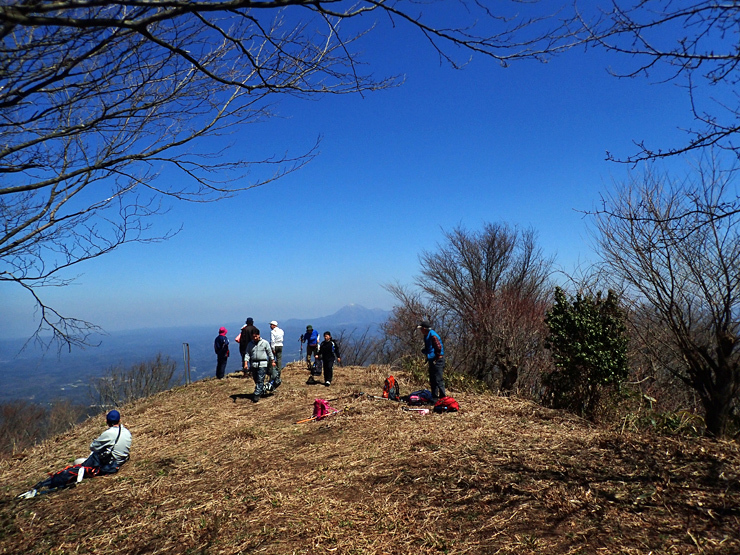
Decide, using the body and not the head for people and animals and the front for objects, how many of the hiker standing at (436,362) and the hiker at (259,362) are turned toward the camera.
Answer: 1

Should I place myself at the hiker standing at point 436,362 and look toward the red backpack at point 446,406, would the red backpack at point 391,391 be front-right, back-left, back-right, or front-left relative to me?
back-right

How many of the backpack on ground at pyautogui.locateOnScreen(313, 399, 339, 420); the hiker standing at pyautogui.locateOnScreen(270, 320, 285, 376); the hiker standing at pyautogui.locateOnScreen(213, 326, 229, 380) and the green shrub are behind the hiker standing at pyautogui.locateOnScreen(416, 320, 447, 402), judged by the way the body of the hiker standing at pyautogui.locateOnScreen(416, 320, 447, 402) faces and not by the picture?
1

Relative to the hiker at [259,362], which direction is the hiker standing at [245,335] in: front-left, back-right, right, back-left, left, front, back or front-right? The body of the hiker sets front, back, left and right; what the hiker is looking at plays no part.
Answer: back

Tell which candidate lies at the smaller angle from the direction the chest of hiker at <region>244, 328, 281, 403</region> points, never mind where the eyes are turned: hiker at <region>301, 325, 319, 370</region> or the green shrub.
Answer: the green shrub

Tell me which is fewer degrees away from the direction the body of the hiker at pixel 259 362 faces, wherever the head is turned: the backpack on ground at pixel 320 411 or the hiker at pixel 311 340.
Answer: the backpack on ground

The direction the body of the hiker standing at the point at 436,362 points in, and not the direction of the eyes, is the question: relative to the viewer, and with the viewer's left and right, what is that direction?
facing to the left of the viewer

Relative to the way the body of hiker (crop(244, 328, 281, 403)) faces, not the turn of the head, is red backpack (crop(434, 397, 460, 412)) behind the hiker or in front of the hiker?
in front

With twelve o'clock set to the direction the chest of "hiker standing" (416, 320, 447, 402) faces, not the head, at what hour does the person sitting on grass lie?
The person sitting on grass is roughly at 11 o'clock from the hiker standing.

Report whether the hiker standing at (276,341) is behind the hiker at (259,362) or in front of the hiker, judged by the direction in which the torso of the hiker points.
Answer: behind

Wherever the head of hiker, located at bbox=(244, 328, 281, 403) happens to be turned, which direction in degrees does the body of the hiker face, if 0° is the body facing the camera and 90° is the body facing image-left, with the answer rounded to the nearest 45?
approximately 0°

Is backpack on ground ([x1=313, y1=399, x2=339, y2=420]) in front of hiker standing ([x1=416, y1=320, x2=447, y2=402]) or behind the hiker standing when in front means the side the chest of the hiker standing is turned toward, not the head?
in front

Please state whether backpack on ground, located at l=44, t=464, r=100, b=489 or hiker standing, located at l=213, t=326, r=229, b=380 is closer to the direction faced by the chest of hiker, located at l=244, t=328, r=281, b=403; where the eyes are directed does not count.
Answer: the backpack on ground

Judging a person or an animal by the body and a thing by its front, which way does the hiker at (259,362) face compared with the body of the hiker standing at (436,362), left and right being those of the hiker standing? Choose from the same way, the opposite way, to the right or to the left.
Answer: to the left

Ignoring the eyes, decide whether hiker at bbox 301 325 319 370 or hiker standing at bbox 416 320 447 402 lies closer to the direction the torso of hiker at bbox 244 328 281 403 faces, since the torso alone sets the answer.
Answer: the hiker standing
